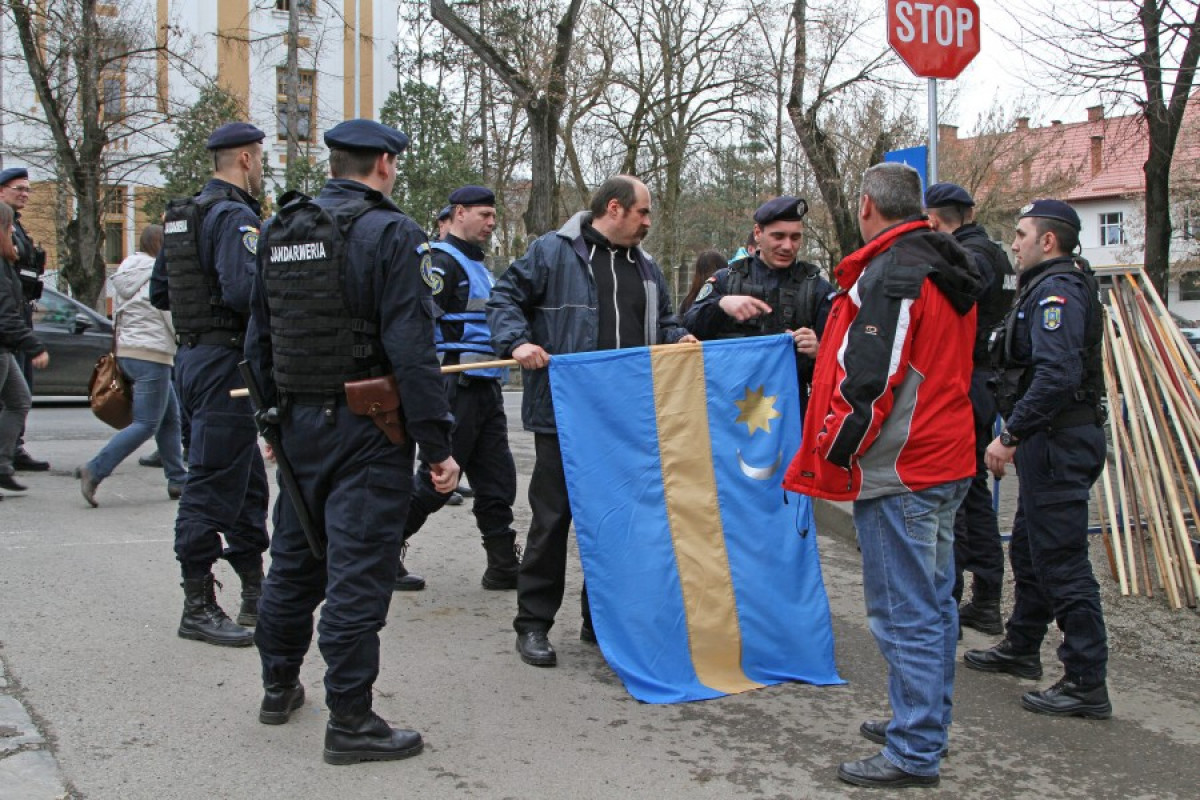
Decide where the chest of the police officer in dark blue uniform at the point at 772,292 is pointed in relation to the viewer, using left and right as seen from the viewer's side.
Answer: facing the viewer

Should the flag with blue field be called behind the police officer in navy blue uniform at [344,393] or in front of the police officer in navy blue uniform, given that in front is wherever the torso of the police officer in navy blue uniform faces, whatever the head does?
in front

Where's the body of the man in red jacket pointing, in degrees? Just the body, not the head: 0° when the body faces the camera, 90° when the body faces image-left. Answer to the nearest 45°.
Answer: approximately 135°

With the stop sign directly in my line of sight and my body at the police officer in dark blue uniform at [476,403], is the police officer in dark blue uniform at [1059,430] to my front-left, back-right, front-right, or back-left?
front-right

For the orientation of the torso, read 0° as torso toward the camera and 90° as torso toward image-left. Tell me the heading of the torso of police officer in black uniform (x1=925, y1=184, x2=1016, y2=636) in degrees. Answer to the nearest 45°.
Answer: approximately 135°

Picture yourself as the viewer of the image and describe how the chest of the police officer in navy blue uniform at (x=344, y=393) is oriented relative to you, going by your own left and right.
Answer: facing away from the viewer and to the right of the viewer

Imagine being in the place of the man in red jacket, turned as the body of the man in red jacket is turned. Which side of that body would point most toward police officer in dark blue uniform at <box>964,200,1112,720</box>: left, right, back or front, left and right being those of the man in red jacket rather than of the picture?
right

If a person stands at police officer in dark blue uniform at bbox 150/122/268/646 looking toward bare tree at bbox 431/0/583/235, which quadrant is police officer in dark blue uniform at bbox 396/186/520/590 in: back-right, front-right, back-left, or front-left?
front-right

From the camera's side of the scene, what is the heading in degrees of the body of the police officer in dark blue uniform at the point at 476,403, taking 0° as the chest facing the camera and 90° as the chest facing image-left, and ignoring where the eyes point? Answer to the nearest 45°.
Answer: approximately 315°

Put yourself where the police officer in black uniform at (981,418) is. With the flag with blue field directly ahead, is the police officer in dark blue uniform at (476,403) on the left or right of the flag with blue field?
right

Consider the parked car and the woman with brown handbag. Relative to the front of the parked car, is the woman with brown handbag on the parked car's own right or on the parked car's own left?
on the parked car's own right

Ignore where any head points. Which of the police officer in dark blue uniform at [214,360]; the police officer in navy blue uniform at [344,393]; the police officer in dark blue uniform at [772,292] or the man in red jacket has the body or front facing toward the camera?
the police officer in dark blue uniform at [772,292]

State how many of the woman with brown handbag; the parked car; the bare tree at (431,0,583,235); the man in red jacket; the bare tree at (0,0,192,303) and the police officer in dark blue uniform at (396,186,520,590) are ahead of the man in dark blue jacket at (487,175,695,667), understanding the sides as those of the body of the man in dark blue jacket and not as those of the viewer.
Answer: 1
